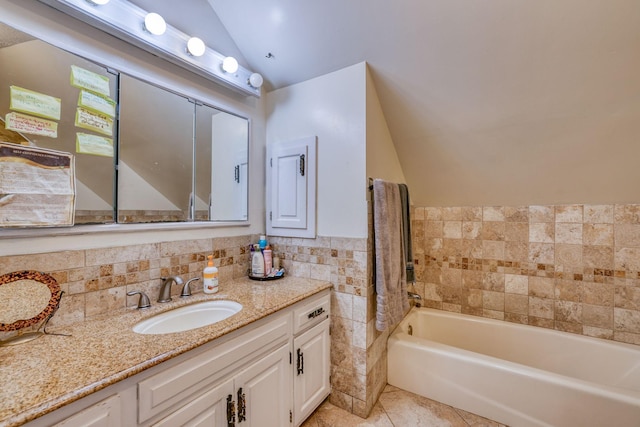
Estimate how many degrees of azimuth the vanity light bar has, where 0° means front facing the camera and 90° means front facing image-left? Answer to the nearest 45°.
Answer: approximately 315°

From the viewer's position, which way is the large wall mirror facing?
facing the viewer and to the right of the viewer

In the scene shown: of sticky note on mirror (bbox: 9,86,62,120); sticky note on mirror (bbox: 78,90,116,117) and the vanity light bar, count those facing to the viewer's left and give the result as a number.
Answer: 0

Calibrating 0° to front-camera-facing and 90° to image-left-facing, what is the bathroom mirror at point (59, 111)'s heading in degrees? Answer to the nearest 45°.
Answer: approximately 315°

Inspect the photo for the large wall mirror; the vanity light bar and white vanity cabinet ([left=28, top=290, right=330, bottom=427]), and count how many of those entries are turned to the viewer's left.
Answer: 0

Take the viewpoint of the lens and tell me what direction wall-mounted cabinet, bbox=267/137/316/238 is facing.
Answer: facing the viewer and to the left of the viewer

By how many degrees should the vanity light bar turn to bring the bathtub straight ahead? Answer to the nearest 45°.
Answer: approximately 45° to its left

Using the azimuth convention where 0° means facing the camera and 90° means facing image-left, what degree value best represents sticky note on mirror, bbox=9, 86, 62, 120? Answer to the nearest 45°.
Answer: approximately 315°

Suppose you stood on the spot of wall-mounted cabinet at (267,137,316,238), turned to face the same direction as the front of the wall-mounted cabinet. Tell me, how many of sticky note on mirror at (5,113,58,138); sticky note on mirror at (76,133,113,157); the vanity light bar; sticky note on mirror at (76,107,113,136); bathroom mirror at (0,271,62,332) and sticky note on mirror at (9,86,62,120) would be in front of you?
6

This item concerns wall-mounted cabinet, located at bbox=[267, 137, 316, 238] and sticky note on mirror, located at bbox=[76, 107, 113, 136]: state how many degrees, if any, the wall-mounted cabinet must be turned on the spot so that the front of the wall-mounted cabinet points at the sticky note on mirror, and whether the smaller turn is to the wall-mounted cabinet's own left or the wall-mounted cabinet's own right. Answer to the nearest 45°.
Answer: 0° — it already faces it

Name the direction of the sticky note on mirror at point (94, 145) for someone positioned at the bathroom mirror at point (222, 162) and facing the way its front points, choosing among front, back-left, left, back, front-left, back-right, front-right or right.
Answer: right

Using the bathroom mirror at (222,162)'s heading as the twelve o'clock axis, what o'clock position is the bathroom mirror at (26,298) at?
the bathroom mirror at (26,298) is roughly at 3 o'clock from the bathroom mirror at (222,162).
